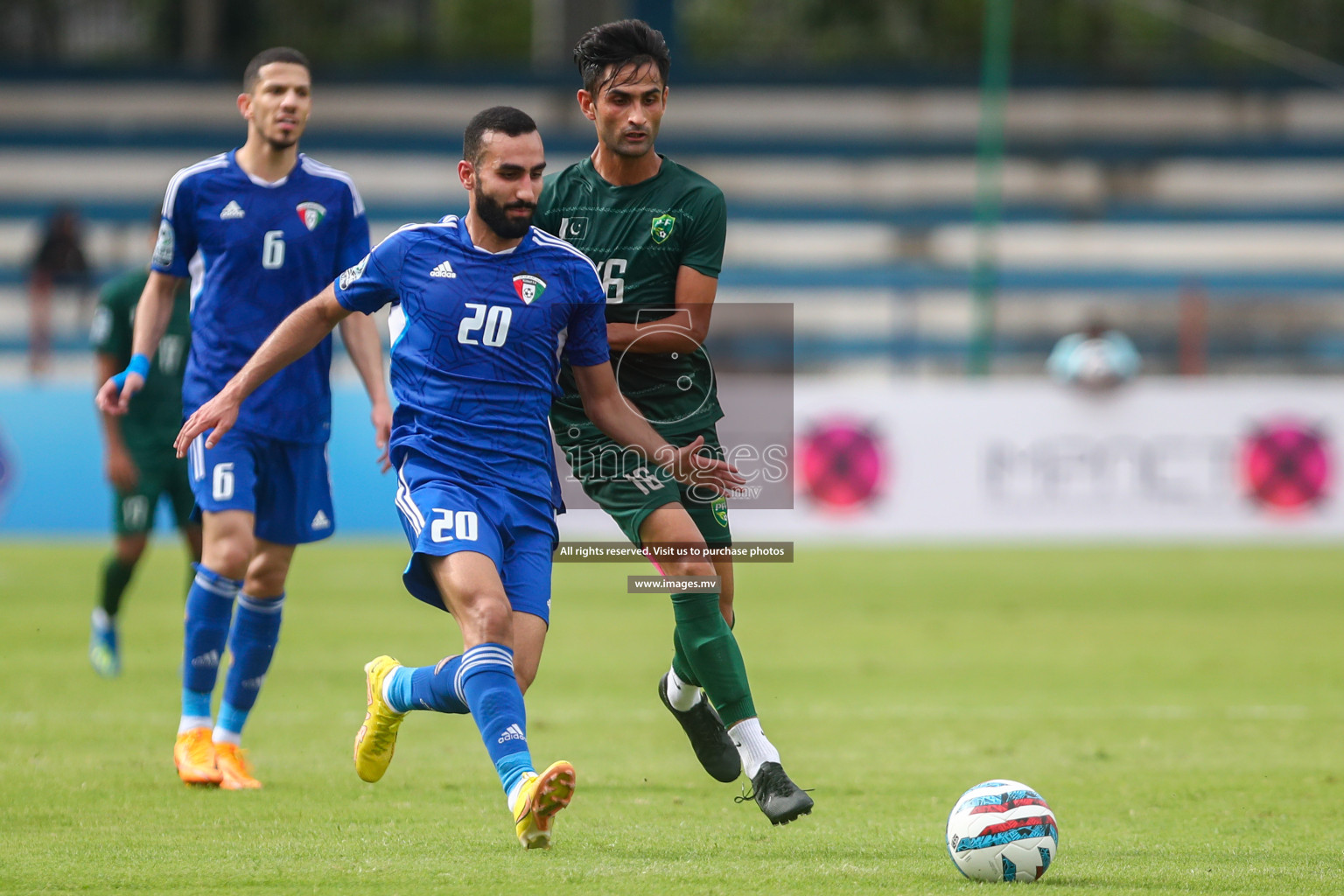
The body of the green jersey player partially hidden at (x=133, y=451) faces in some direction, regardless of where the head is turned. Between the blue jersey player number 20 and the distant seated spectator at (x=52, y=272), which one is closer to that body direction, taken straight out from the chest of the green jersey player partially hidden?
the blue jersey player number 20

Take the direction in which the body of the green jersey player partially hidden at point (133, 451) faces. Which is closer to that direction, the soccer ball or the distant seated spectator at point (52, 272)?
the soccer ball

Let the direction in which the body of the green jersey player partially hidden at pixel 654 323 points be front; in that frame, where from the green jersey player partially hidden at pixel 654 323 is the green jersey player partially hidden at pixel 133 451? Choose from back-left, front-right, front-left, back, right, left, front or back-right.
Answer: back-right

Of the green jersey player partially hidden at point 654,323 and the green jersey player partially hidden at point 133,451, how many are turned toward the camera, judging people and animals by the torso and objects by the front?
2

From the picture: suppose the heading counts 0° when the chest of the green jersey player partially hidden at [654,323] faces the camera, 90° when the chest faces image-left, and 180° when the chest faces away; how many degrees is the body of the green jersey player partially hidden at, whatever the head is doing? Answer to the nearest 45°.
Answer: approximately 0°

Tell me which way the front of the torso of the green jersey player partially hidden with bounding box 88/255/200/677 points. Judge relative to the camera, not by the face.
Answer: toward the camera

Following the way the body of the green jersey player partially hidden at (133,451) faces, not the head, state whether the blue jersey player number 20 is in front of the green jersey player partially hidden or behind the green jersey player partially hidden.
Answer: in front

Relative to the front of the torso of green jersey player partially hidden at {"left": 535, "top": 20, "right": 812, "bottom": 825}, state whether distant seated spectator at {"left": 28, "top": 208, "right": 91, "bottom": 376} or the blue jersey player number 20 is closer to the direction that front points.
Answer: the blue jersey player number 20

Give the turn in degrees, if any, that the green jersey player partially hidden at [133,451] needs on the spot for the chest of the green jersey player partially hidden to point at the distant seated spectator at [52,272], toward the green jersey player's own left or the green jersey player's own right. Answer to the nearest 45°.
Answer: approximately 180°

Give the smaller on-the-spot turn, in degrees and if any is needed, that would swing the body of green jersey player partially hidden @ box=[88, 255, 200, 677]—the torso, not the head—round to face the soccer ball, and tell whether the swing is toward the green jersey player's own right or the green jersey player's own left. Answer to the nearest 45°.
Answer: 0° — they already face it

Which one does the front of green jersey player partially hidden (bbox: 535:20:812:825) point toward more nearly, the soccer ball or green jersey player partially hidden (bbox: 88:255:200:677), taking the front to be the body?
the soccer ball

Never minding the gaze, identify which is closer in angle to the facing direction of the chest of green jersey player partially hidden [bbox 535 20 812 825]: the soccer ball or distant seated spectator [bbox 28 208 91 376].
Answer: the soccer ball

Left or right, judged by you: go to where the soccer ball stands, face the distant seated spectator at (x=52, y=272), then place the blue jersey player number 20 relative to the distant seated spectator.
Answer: left

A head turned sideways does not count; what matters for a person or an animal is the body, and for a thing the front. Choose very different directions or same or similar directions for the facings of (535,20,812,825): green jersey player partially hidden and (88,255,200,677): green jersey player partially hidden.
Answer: same or similar directions

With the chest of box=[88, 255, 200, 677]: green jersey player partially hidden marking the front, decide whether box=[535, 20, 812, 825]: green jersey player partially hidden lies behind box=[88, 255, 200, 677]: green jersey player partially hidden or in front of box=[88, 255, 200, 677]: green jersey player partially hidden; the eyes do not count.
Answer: in front
